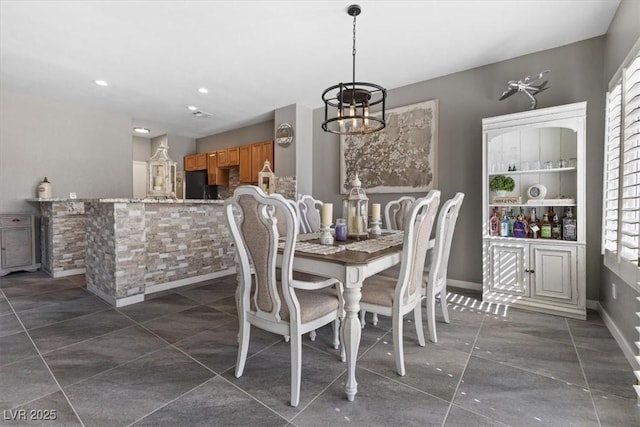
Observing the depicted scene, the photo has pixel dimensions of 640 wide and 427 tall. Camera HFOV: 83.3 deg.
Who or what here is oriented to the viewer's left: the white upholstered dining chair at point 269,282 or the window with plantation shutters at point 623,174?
the window with plantation shutters

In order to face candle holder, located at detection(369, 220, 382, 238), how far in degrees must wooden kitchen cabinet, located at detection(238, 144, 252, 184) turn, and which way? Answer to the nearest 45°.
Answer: approximately 45° to its left

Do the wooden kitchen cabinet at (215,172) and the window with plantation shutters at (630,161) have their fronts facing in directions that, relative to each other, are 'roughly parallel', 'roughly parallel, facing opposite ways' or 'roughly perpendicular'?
roughly perpendicular

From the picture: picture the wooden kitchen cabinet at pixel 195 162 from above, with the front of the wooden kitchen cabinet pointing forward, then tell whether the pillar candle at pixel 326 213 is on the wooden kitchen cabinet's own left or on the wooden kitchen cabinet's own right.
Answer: on the wooden kitchen cabinet's own left

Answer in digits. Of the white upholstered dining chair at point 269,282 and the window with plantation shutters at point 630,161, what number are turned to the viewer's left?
1

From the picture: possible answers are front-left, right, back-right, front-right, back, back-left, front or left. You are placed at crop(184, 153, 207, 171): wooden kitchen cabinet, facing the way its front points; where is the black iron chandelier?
front-left

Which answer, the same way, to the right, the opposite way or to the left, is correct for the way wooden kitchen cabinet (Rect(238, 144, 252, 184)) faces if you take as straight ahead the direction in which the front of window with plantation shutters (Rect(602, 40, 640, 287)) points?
to the left

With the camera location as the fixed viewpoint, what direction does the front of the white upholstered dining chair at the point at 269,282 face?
facing away from the viewer and to the right of the viewer

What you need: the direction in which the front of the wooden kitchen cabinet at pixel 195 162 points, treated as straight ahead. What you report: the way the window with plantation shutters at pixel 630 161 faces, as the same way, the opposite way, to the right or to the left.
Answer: to the right

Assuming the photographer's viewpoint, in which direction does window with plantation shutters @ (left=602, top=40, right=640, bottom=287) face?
facing to the left of the viewer

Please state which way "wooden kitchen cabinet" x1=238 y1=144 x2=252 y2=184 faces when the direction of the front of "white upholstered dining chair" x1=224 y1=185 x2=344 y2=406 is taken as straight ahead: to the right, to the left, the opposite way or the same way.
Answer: the opposite way

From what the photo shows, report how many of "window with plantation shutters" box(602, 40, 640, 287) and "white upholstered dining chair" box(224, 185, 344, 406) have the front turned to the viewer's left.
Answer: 1
